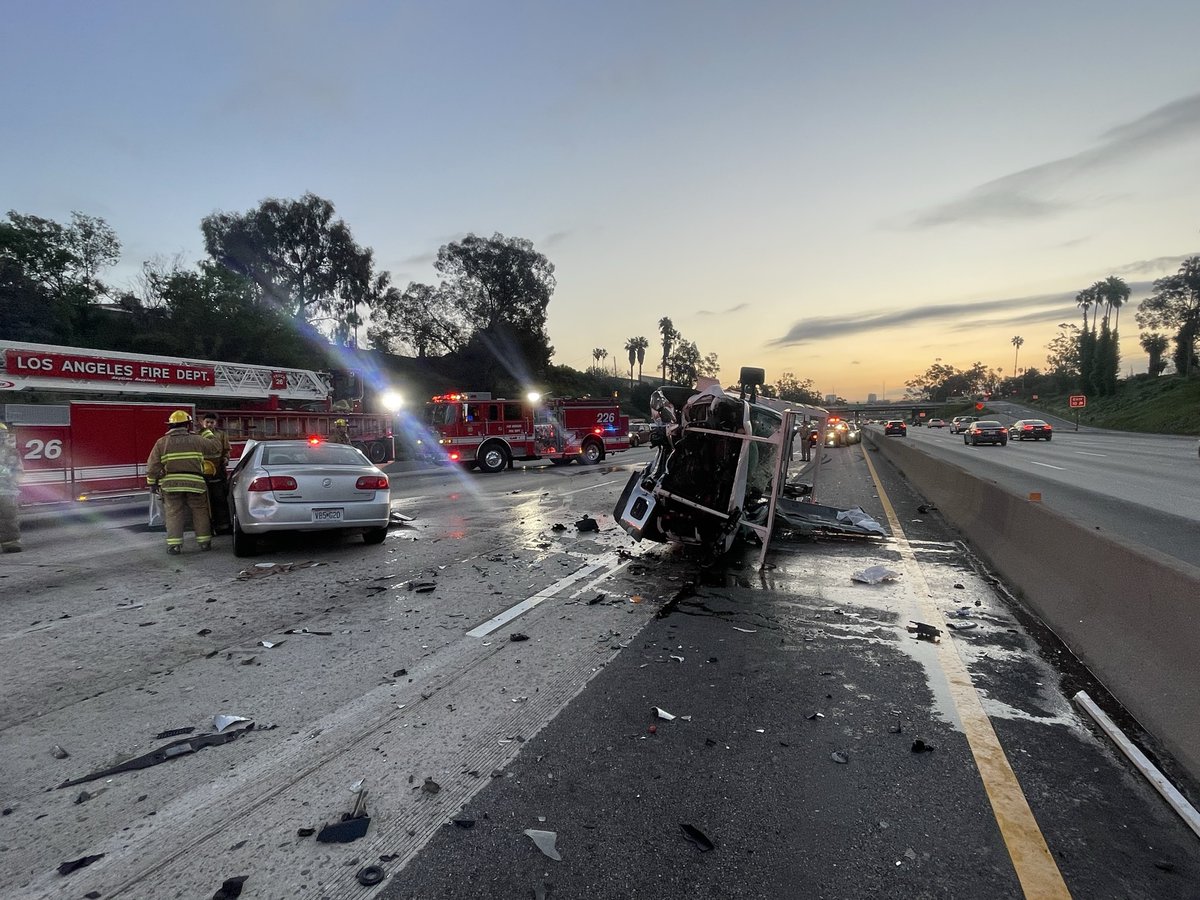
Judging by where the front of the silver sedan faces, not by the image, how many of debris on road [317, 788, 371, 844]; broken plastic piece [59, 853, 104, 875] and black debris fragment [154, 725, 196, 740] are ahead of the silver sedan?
0

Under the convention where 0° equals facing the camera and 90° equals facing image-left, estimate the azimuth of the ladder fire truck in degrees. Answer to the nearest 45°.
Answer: approximately 45°

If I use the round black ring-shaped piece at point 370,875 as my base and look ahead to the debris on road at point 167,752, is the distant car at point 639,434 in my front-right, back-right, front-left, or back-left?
front-right

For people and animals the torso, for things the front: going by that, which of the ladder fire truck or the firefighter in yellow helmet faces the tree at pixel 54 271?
the firefighter in yellow helmet

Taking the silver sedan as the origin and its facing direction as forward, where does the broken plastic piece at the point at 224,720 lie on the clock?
The broken plastic piece is roughly at 6 o'clock from the silver sedan.

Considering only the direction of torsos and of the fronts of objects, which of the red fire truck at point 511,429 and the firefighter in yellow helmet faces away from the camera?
the firefighter in yellow helmet

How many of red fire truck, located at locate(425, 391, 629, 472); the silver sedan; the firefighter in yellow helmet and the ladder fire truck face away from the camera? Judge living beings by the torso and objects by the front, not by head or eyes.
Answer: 2

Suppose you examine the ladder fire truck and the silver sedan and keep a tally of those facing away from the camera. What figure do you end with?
1

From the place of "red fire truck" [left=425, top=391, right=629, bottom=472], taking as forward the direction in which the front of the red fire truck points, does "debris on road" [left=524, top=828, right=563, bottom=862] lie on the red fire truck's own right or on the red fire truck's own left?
on the red fire truck's own left

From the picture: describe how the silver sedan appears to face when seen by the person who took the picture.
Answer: facing away from the viewer

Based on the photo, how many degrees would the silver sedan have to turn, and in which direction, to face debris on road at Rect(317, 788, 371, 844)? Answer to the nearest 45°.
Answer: approximately 180°

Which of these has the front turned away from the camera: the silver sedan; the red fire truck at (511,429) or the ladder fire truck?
the silver sedan

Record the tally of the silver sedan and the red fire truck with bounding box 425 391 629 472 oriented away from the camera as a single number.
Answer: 1

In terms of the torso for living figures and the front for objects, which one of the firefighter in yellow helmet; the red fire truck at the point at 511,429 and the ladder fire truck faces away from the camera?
the firefighter in yellow helmet

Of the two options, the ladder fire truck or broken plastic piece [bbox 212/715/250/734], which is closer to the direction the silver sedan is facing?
the ladder fire truck

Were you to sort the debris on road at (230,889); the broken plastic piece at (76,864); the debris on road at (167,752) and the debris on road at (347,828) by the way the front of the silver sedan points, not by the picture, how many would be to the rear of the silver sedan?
4

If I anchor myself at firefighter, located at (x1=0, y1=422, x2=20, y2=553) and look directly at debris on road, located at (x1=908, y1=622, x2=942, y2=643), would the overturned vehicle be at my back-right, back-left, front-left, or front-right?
front-left

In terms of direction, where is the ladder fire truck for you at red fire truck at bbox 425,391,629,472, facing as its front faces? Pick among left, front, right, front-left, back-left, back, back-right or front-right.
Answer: front

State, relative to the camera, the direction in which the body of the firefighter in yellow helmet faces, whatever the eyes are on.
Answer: away from the camera

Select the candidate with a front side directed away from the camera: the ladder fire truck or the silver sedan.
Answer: the silver sedan
